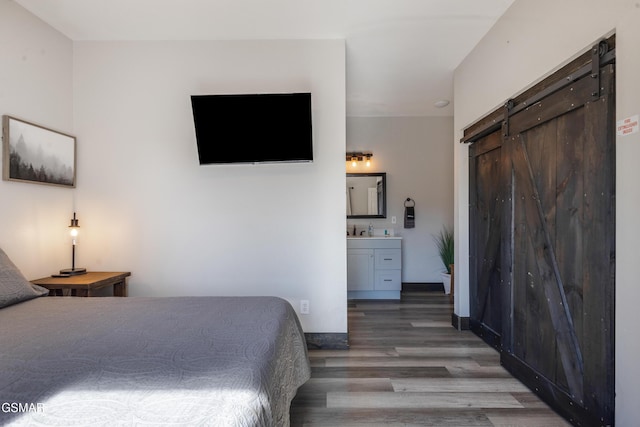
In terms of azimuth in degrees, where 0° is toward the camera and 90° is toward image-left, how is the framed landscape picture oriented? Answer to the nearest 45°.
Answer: approximately 315°

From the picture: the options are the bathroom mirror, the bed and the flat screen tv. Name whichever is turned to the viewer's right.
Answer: the bed

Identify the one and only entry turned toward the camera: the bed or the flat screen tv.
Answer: the flat screen tv

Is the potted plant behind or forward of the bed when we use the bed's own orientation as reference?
forward

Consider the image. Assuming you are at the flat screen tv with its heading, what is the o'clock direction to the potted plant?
The potted plant is roughly at 8 o'clock from the flat screen tv.

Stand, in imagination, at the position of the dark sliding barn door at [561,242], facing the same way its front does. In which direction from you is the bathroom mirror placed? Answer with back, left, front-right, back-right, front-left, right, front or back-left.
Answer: right

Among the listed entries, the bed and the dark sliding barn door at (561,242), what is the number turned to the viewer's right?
1

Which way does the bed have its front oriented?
to the viewer's right

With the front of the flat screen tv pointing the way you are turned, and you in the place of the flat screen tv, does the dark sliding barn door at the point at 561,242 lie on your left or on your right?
on your left

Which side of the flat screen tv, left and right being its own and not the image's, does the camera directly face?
front

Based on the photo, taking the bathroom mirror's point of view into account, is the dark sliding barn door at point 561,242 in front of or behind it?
in front

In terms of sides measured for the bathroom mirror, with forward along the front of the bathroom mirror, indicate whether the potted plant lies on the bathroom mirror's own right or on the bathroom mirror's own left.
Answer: on the bathroom mirror's own left

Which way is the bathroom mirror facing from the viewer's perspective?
toward the camera

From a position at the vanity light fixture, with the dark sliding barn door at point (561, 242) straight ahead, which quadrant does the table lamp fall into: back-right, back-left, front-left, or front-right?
front-right

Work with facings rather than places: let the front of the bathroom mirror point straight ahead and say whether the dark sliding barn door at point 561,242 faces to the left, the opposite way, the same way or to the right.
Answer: to the right
